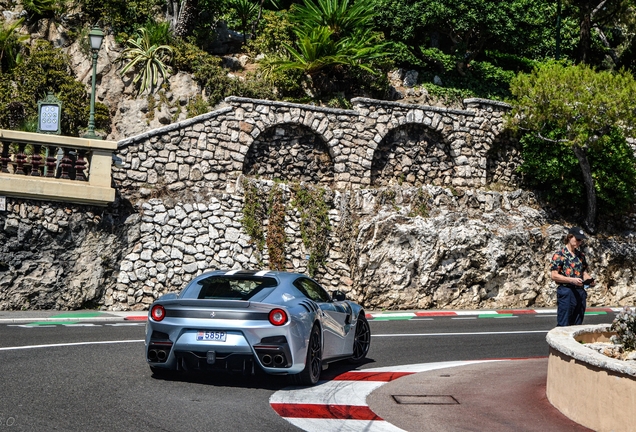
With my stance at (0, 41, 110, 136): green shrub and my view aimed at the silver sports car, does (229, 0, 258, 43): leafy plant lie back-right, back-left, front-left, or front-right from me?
back-left

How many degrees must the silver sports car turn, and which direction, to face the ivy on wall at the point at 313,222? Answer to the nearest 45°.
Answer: approximately 45° to its left

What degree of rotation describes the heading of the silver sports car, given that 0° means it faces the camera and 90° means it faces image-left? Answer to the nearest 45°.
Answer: approximately 225°

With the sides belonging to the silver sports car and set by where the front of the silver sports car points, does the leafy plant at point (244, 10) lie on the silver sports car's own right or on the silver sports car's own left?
on the silver sports car's own left

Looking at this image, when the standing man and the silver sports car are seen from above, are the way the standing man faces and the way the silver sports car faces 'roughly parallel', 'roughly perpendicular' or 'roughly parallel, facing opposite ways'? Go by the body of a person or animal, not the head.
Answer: roughly perpendicular

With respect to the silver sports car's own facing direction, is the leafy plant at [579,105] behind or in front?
in front

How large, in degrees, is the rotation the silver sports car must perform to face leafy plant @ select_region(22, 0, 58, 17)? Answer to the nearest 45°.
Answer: approximately 45° to its left
